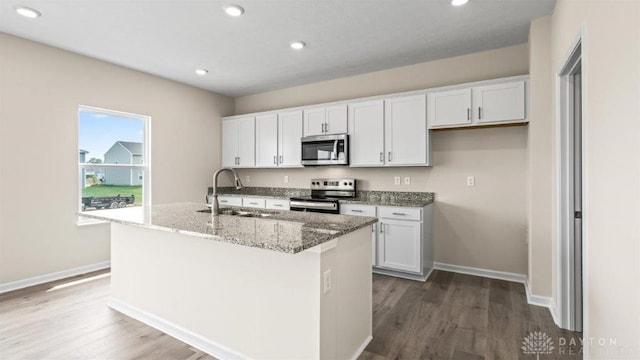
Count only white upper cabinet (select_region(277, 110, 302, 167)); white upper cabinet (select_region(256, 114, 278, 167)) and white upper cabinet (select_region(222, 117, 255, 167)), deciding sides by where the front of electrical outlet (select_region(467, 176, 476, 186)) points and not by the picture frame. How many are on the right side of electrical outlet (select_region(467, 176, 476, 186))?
3

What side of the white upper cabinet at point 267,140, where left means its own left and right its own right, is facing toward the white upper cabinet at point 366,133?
left

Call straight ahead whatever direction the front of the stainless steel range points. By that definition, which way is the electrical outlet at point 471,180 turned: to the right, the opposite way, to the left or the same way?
the same way

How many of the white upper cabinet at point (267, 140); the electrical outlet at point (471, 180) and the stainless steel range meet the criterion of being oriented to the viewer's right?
0

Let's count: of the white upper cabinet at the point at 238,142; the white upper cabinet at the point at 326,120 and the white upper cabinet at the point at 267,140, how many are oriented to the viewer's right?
0

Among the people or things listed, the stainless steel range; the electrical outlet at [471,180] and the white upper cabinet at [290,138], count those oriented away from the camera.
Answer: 0

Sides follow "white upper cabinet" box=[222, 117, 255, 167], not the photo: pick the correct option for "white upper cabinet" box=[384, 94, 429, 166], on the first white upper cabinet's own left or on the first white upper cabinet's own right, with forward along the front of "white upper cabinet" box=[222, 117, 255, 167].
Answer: on the first white upper cabinet's own left

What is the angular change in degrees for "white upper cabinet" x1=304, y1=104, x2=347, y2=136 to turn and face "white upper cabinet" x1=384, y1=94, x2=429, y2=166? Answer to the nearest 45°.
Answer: approximately 90° to its left

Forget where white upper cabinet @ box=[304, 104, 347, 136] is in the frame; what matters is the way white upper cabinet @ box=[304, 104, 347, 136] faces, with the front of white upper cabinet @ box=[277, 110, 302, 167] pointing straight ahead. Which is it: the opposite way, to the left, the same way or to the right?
the same way

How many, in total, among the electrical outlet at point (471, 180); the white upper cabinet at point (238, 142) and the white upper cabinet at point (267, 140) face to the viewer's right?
0

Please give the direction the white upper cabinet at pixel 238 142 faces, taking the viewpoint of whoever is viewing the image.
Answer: facing the viewer and to the left of the viewer

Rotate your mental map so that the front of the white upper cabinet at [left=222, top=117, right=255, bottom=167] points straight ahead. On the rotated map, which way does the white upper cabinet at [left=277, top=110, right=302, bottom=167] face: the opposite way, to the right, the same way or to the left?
the same way

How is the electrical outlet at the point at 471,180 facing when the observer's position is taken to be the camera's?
facing the viewer
